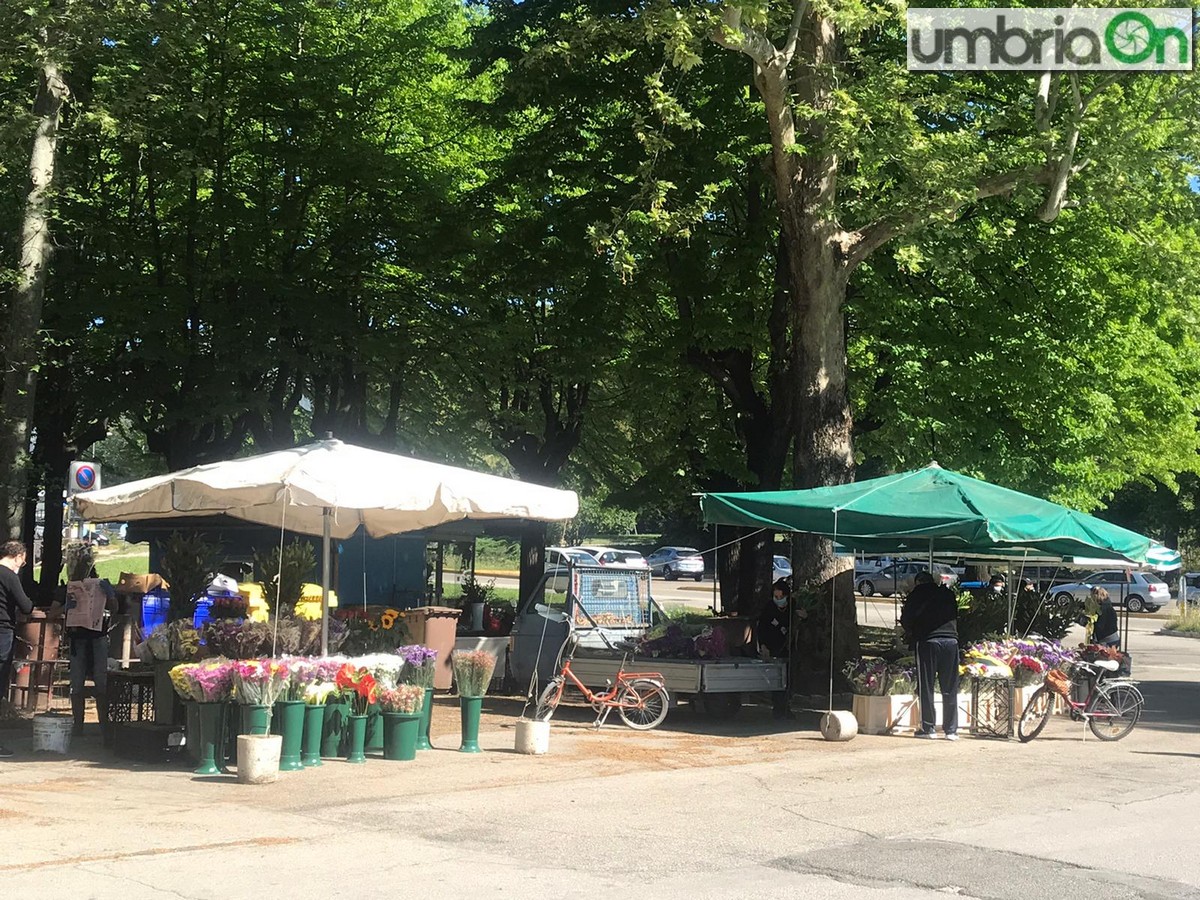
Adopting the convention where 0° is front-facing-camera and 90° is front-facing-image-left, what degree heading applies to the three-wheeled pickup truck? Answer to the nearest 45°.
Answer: approximately 135°

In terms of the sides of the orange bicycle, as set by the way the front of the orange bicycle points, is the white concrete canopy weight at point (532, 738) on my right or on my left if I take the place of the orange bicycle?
on my left

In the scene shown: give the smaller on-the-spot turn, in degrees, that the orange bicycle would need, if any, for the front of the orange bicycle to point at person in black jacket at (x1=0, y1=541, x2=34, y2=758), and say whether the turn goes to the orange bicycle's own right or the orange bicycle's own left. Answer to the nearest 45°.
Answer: approximately 45° to the orange bicycle's own left

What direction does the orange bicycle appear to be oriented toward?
to the viewer's left

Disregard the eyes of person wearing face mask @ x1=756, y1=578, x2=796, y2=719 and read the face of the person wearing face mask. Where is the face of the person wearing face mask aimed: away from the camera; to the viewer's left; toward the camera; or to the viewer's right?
toward the camera

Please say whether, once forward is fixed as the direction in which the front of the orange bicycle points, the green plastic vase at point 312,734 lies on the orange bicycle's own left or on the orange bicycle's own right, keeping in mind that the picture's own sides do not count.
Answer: on the orange bicycle's own left
